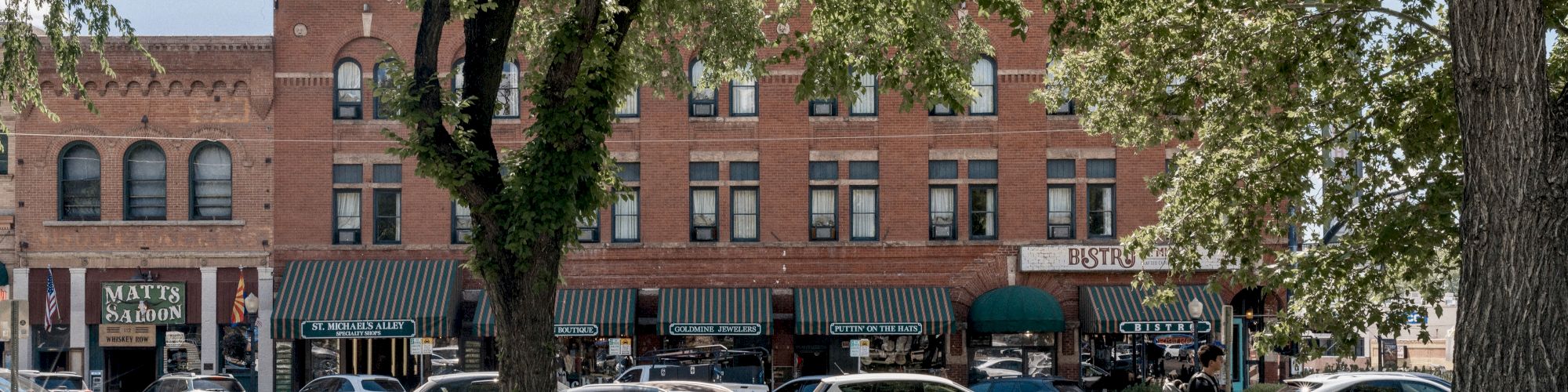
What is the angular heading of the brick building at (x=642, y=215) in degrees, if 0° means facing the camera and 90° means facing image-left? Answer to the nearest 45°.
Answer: approximately 0°

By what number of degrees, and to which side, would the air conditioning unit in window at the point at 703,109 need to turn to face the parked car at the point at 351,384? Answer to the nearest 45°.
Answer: approximately 45° to its right

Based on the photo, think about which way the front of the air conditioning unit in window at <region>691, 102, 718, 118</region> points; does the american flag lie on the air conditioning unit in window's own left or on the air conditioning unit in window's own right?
on the air conditioning unit in window's own right

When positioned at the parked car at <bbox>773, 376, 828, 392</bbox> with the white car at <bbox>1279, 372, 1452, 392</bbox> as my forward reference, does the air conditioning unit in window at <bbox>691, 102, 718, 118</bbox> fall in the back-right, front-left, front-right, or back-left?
back-left
